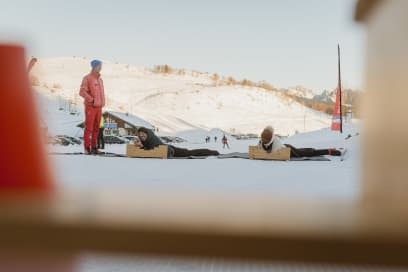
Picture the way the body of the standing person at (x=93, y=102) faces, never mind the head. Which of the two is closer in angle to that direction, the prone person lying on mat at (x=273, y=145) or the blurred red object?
the prone person lying on mat

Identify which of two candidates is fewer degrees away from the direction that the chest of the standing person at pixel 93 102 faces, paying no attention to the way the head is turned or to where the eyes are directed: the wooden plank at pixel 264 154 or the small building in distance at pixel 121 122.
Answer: the wooden plank

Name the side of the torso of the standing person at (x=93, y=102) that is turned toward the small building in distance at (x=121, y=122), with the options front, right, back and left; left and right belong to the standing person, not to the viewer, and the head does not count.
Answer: left

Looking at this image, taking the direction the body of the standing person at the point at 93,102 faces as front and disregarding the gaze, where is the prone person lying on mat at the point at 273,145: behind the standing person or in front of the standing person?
in front

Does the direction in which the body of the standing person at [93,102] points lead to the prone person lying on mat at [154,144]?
yes

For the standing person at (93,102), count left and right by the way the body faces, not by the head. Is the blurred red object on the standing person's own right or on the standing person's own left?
on the standing person's own right

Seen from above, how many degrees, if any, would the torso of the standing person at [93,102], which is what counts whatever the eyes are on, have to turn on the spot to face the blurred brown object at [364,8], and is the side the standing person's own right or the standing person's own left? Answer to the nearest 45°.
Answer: approximately 45° to the standing person's own right

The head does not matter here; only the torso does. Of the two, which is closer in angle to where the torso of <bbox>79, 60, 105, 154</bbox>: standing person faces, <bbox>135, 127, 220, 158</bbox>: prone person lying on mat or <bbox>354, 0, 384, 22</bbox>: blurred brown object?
the prone person lying on mat

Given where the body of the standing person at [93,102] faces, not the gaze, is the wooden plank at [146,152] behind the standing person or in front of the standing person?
in front

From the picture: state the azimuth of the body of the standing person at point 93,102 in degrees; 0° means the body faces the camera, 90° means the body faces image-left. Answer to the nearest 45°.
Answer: approximately 315°

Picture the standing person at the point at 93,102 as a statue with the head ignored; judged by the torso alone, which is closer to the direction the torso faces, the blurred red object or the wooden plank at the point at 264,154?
the wooden plank
